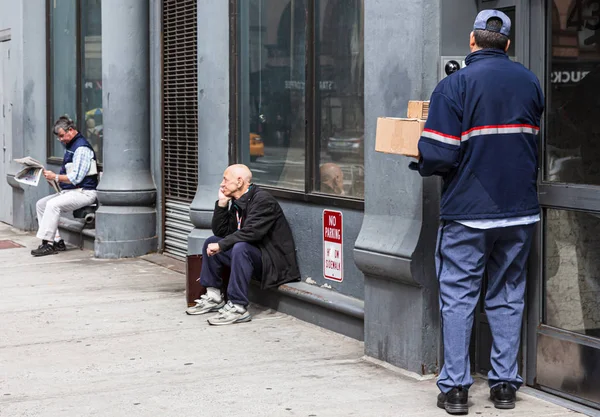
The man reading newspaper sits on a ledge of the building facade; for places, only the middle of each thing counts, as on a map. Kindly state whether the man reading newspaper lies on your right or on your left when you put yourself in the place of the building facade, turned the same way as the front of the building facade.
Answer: on your right

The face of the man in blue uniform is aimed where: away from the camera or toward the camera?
away from the camera

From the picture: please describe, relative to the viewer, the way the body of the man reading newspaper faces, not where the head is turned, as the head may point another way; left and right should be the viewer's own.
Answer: facing to the left of the viewer

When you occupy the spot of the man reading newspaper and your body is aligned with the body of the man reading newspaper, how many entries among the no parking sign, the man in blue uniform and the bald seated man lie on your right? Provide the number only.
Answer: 0

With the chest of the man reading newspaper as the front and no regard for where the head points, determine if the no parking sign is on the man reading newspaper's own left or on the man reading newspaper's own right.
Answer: on the man reading newspaper's own left

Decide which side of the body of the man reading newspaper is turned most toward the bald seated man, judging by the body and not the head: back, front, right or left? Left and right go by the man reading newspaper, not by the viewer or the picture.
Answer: left

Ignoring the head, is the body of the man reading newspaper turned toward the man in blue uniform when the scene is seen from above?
no

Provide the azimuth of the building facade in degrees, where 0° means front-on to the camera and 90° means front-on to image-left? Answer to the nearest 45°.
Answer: approximately 45°
